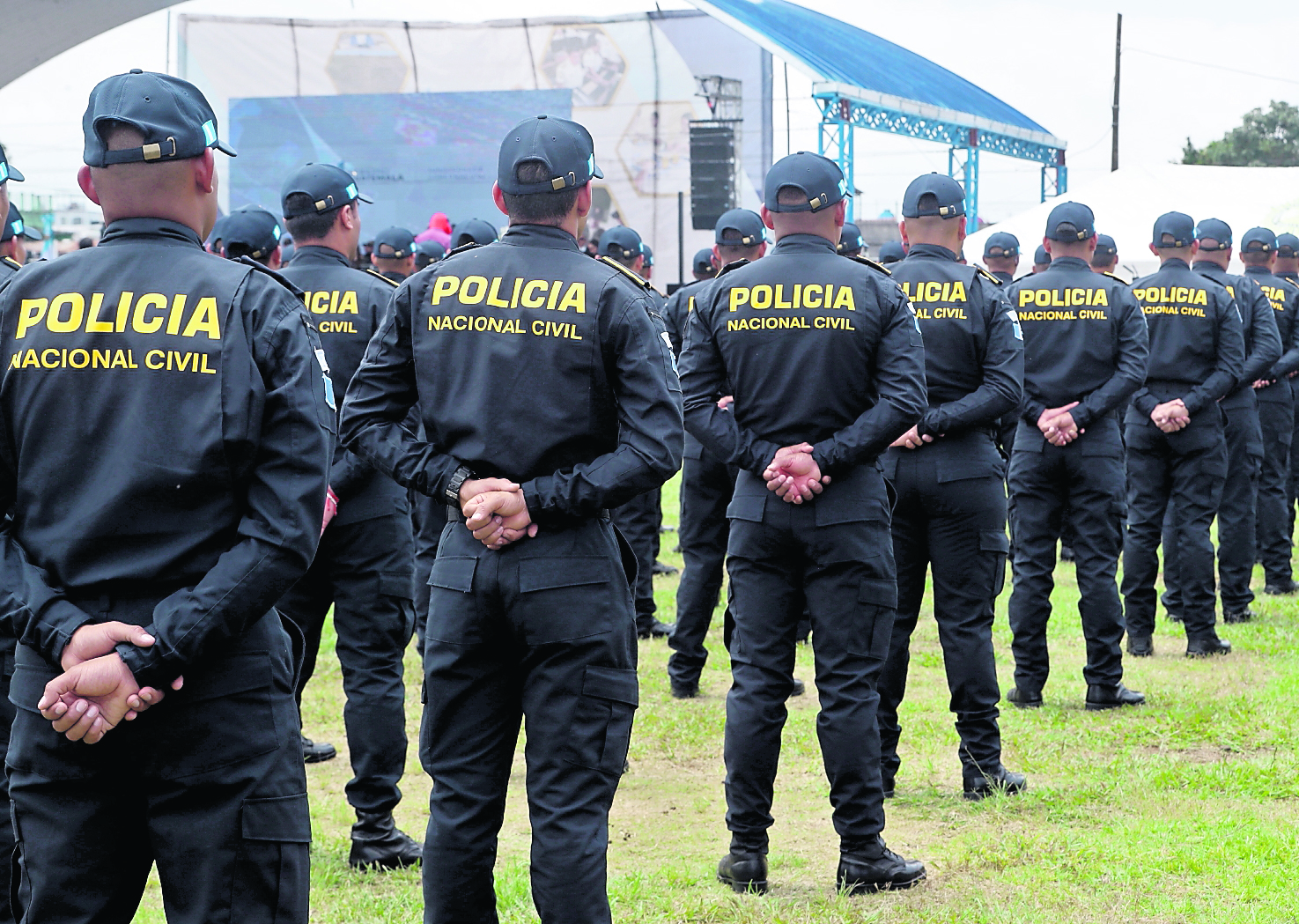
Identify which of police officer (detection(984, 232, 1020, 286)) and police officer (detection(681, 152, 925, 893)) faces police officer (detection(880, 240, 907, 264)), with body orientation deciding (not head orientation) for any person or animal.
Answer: police officer (detection(681, 152, 925, 893))

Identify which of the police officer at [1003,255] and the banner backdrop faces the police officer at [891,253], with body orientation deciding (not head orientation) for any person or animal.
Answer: the banner backdrop

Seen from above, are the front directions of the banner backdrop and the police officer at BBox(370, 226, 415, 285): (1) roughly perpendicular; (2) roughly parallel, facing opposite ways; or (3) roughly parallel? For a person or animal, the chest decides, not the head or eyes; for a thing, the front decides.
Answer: roughly parallel, facing opposite ways

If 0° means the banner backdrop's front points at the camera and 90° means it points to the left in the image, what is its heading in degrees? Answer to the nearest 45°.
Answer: approximately 0°

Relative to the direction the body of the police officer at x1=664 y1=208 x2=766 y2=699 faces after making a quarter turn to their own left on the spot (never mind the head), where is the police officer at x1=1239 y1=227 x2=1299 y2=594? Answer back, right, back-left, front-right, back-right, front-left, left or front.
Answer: back-right

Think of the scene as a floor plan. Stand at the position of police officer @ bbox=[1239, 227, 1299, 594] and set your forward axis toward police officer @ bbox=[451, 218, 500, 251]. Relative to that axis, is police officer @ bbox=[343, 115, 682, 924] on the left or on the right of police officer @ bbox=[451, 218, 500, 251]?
left

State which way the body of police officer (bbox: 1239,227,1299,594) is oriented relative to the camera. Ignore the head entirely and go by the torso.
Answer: away from the camera

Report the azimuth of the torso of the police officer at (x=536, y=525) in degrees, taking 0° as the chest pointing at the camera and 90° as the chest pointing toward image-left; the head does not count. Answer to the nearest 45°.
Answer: approximately 180°

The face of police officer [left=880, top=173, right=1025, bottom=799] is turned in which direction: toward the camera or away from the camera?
away from the camera

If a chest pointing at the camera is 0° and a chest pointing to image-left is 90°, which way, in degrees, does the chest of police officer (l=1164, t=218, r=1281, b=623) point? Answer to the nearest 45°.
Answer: approximately 180°

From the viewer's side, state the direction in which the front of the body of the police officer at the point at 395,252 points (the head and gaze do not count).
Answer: away from the camera

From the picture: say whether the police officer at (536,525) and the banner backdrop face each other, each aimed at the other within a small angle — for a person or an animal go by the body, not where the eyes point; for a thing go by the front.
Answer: yes

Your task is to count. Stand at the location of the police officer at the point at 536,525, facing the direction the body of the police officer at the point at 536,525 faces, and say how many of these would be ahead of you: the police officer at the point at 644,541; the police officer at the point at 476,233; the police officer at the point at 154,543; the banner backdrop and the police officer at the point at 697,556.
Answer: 4

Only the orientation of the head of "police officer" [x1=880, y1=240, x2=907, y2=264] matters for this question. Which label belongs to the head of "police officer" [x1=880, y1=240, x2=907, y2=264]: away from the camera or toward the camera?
away from the camera

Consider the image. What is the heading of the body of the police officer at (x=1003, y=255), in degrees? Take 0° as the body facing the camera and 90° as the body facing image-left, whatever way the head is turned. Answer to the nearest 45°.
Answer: approximately 180°

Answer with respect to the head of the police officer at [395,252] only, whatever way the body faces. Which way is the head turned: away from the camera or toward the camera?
away from the camera

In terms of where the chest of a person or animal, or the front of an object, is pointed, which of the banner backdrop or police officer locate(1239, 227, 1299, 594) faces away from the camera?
the police officer

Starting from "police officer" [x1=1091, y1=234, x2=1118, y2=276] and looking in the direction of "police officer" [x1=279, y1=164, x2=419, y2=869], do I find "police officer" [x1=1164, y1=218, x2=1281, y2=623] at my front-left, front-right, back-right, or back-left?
front-left

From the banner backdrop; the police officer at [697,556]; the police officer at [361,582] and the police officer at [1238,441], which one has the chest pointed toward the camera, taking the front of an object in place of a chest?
the banner backdrop

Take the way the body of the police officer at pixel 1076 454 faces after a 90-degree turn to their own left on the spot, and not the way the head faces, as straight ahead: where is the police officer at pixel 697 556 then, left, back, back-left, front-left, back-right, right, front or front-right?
front

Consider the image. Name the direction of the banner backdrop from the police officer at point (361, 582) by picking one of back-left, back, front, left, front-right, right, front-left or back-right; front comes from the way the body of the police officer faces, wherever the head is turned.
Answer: front-left

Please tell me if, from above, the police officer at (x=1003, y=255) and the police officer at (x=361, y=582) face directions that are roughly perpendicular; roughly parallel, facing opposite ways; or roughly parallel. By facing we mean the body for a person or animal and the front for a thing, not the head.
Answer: roughly parallel
